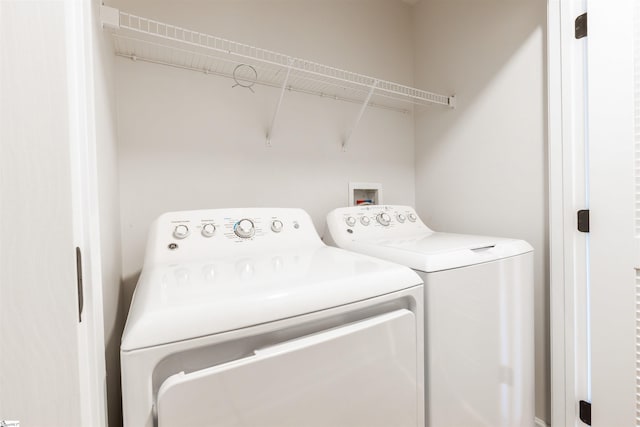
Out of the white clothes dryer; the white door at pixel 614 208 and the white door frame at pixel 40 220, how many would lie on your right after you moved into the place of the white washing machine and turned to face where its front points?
2

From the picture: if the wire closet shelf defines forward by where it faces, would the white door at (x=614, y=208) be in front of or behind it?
in front

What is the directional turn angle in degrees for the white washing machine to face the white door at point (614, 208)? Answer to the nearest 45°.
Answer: approximately 90° to its left

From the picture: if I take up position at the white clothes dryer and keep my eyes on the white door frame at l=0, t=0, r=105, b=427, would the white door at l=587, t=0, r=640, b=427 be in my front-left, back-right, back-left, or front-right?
back-left

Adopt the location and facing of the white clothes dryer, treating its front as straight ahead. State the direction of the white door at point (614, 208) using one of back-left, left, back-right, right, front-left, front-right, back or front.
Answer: front-left

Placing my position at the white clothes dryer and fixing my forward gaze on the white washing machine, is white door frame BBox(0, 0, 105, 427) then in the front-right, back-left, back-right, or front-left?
back-right

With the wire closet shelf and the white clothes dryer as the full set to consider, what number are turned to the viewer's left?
0

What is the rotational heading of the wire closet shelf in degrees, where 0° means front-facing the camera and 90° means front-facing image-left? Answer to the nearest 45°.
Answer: approximately 315°

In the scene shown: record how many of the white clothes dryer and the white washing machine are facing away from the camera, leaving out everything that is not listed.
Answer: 0

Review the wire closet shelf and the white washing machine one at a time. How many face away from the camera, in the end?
0

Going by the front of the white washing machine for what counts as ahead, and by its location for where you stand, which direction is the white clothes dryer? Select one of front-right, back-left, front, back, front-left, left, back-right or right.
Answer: right

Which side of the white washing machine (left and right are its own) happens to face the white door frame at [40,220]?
right

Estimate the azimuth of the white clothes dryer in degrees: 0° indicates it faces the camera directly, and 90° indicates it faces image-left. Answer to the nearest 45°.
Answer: approximately 315°
